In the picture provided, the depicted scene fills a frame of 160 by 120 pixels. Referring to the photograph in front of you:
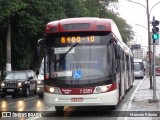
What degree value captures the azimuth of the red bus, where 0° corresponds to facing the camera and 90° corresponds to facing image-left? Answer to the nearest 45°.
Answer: approximately 0°

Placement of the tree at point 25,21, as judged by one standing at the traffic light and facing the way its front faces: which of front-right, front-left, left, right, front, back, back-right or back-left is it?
back-right

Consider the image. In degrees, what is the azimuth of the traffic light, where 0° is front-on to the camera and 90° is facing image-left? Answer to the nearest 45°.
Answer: approximately 0°
